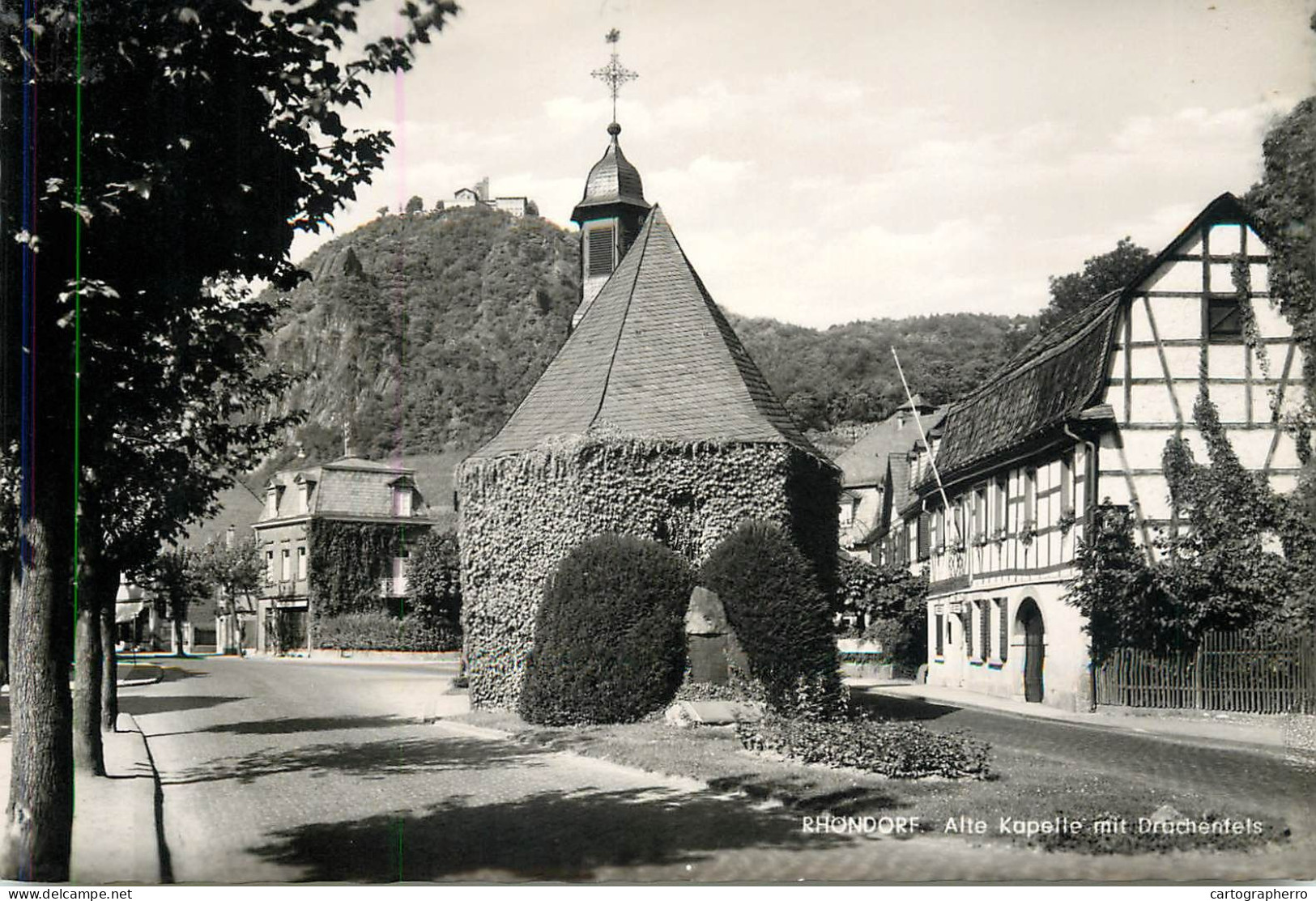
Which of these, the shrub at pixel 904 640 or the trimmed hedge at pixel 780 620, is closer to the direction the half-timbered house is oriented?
the trimmed hedge

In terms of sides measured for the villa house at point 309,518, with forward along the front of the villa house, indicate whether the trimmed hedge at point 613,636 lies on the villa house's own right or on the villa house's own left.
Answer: on the villa house's own left

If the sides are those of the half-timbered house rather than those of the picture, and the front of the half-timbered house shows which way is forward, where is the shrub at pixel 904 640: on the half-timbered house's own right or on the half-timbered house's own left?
on the half-timbered house's own right

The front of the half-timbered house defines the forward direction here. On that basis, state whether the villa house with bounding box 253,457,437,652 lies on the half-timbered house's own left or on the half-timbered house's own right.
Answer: on the half-timbered house's own right

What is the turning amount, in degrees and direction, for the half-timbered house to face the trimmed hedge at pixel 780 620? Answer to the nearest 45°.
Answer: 0° — it already faces it

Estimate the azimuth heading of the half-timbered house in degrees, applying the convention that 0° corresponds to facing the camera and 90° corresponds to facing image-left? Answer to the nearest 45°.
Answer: approximately 45°

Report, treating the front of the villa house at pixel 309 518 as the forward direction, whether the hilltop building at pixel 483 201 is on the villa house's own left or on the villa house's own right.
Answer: on the villa house's own right
